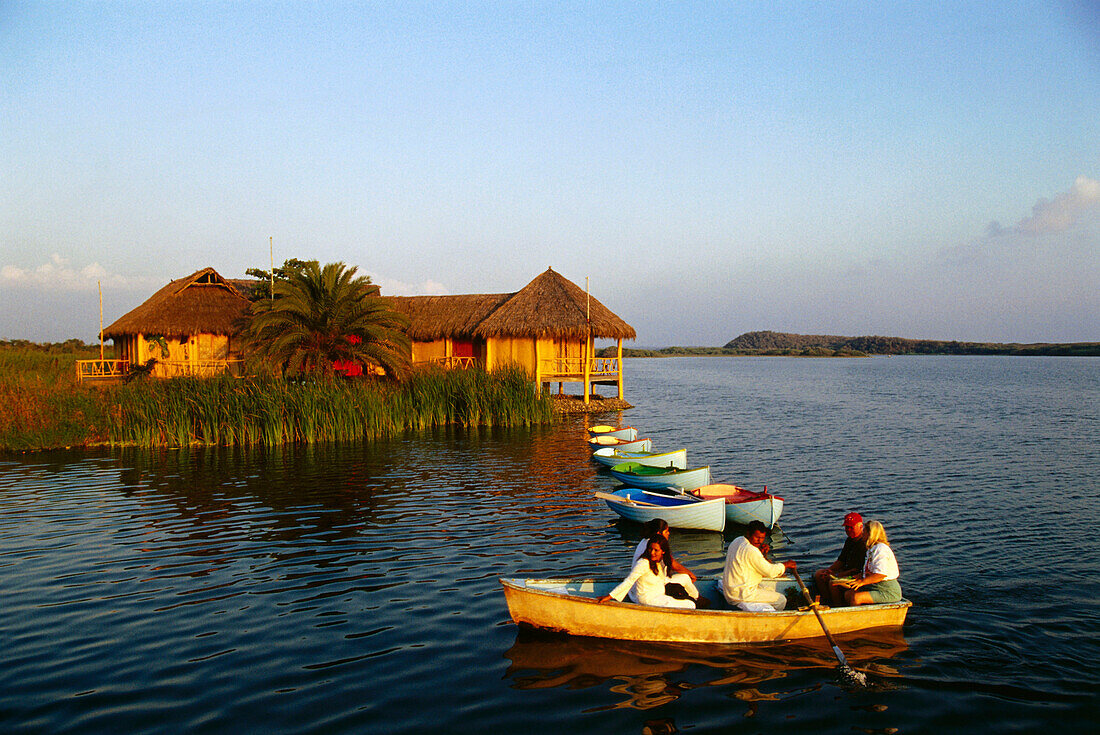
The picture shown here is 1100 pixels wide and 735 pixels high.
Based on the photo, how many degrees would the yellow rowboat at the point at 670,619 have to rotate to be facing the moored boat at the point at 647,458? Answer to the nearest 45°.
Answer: approximately 90° to its right

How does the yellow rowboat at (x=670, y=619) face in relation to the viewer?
to the viewer's left

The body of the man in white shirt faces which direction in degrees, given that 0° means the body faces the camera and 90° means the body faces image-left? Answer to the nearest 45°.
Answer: approximately 270°

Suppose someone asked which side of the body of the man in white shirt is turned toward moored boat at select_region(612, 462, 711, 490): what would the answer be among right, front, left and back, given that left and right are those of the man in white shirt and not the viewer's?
left

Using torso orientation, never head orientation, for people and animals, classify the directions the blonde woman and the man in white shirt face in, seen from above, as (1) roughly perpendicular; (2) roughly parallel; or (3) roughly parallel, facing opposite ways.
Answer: roughly parallel, facing opposite ways

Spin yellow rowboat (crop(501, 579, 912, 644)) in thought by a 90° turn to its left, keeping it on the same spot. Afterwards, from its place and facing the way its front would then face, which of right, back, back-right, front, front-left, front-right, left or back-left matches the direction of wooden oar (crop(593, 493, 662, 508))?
back

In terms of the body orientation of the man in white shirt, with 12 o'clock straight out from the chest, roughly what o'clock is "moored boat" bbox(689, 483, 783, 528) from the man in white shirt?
The moored boat is roughly at 9 o'clock from the man in white shirt.

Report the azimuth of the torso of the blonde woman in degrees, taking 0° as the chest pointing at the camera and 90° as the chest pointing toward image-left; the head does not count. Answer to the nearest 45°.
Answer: approximately 90°
